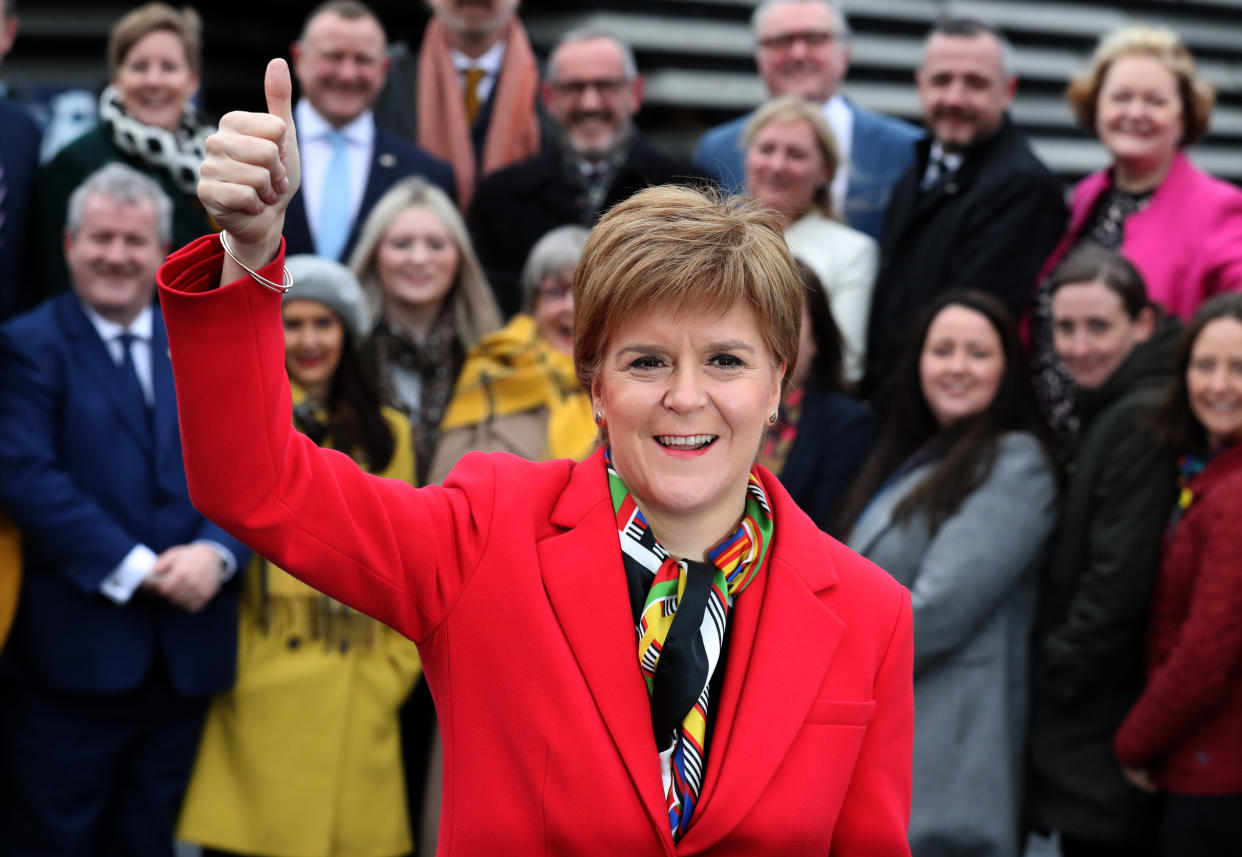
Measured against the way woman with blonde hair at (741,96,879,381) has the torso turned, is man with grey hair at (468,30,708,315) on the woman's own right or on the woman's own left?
on the woman's own right

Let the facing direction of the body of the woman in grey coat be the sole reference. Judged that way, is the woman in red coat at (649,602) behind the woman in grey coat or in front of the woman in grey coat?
in front

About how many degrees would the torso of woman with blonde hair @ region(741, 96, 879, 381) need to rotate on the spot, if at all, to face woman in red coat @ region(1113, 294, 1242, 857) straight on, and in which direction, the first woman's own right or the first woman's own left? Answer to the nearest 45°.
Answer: approximately 90° to the first woman's own left

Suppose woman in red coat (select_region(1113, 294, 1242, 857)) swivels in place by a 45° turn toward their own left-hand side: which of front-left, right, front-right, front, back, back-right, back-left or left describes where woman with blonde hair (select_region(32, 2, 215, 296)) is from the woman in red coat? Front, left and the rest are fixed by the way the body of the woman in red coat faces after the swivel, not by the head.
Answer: right
